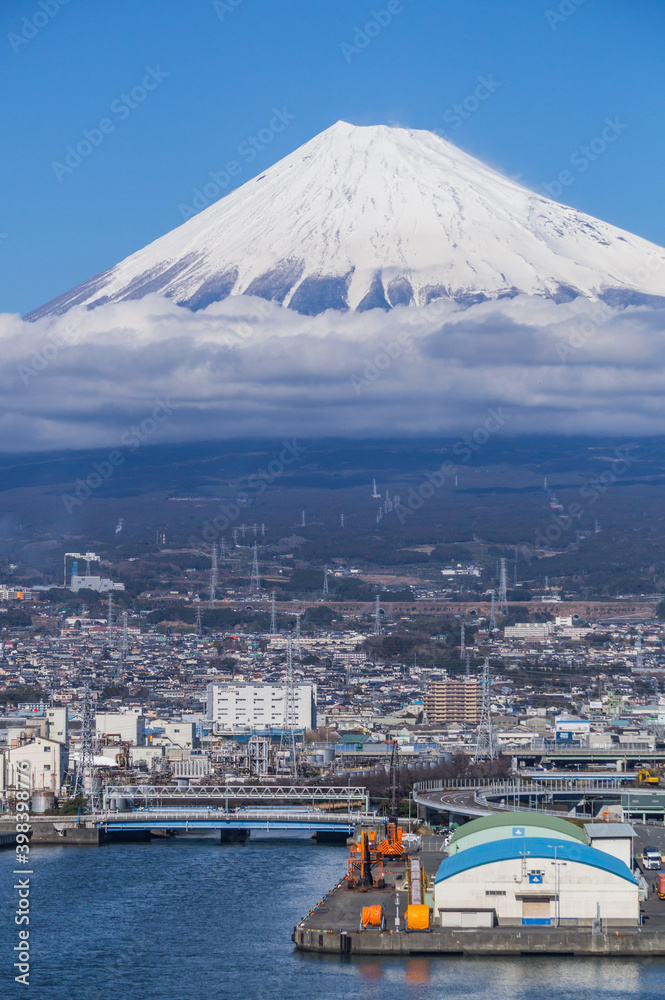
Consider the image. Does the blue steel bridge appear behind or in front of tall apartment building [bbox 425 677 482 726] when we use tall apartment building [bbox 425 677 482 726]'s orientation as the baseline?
in front

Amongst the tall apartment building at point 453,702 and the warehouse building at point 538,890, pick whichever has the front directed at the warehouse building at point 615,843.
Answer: the tall apartment building

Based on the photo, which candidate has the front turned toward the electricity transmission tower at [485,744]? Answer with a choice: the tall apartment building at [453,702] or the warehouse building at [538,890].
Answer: the tall apartment building

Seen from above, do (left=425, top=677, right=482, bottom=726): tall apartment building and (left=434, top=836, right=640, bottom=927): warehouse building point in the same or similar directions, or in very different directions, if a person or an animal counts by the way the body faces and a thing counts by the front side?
same or similar directions

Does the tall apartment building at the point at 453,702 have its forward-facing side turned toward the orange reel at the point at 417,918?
yes

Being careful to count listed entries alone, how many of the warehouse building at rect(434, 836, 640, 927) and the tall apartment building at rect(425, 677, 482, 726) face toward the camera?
2

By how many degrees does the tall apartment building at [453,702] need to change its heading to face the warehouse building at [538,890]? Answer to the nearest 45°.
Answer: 0° — it already faces it

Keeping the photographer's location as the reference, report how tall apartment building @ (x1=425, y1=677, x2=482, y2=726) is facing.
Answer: facing the viewer

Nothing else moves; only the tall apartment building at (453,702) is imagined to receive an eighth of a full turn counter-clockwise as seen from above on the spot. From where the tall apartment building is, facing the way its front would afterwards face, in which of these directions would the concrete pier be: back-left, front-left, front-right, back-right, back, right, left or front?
front-right

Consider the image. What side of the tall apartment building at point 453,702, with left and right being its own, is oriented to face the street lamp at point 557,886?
front

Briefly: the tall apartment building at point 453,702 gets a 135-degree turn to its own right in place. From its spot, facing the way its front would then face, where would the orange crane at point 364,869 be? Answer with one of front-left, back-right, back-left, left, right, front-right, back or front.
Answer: back-left

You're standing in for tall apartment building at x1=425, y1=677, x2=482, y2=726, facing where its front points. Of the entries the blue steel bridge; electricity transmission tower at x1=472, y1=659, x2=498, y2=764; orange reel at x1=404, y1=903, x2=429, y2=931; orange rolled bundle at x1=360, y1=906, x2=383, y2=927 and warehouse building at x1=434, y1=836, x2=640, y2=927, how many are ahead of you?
5

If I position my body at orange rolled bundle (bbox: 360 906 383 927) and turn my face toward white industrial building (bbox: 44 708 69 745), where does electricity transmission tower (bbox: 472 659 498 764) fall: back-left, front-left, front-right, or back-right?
front-right
